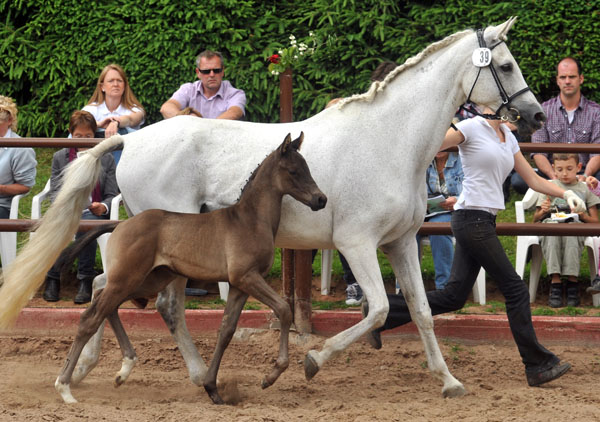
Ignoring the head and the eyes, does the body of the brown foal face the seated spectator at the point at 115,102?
no

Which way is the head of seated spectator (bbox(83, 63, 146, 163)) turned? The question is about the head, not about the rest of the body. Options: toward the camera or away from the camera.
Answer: toward the camera

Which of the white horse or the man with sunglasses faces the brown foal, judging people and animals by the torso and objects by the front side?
the man with sunglasses

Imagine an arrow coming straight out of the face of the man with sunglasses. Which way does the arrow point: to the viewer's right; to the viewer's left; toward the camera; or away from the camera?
toward the camera

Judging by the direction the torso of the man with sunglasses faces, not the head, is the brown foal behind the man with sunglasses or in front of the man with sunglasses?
in front

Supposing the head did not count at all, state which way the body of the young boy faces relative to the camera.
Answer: toward the camera

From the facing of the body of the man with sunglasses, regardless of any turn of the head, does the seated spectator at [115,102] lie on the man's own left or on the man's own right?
on the man's own right

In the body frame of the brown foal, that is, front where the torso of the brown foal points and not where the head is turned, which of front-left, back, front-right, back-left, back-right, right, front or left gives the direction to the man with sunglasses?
left

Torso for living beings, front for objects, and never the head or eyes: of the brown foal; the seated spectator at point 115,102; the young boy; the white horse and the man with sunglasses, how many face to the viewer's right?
2

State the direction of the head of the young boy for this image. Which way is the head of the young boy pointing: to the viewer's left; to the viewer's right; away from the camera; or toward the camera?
toward the camera

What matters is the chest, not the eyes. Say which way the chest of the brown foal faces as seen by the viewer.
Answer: to the viewer's right

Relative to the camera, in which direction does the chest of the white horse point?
to the viewer's right

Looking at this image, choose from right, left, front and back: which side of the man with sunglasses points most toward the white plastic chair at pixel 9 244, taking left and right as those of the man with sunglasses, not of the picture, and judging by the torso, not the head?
right

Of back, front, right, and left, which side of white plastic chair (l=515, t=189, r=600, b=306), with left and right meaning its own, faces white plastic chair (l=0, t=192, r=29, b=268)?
right

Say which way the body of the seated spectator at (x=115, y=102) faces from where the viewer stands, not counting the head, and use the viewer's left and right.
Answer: facing the viewer

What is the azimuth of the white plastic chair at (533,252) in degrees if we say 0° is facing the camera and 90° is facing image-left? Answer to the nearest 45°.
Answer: approximately 0°

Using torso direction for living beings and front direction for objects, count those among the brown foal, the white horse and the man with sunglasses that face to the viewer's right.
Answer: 2

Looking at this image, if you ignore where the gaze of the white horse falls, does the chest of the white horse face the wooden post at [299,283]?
no

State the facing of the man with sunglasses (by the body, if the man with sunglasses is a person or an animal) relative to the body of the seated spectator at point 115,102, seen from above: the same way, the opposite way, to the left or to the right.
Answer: the same way
